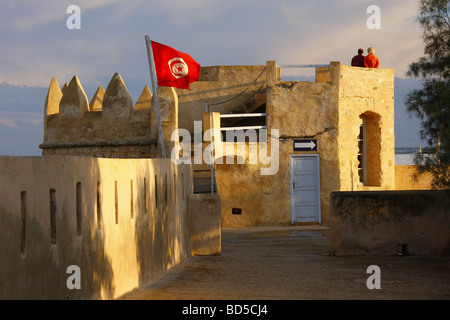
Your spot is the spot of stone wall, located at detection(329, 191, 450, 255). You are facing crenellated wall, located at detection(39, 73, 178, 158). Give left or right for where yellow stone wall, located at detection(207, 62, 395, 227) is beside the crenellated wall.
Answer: right

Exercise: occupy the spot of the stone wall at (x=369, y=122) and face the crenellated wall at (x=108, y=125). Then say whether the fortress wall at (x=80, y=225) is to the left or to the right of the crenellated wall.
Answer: left

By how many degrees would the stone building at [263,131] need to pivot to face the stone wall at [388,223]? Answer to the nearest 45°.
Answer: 0° — it already faces it

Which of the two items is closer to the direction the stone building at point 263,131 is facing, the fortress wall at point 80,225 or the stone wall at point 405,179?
the fortress wall

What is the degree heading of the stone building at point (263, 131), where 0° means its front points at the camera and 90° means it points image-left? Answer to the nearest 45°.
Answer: approximately 0°
